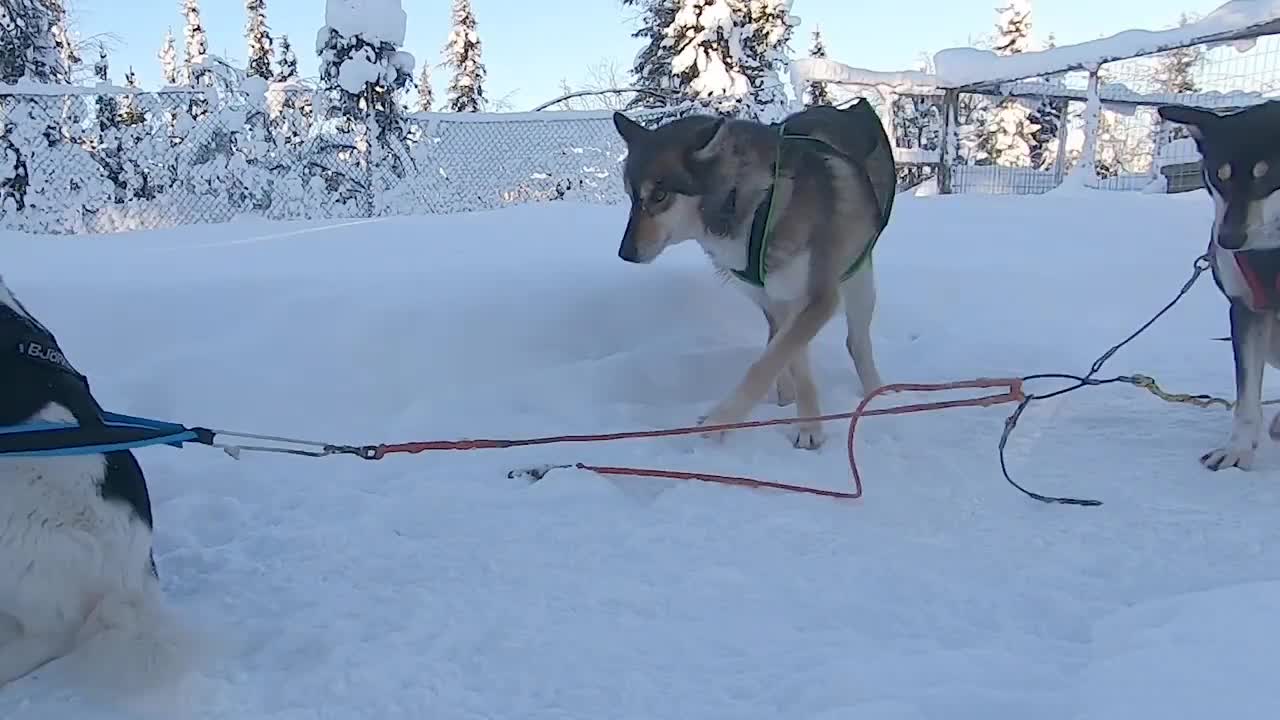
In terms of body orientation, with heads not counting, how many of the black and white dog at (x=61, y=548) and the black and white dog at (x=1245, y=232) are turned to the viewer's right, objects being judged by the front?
0

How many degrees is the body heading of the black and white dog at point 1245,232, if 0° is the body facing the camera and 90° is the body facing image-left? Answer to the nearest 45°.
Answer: approximately 45°

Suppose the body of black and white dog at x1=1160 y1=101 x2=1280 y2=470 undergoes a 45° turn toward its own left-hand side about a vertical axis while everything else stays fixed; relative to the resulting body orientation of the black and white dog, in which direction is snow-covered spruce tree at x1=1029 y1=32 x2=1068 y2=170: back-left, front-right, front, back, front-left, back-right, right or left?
back

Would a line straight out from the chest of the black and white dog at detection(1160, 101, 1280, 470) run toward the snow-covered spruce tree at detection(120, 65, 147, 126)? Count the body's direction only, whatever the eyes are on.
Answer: no

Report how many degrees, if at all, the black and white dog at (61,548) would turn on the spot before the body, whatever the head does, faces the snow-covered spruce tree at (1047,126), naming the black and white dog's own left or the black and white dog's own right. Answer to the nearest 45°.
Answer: approximately 135° to the black and white dog's own right

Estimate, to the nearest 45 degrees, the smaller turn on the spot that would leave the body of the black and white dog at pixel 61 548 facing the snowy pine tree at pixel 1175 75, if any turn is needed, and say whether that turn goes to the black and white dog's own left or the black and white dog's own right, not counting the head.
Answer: approximately 135° to the black and white dog's own right

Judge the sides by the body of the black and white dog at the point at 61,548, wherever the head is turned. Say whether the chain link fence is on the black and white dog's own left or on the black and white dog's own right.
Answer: on the black and white dog's own right

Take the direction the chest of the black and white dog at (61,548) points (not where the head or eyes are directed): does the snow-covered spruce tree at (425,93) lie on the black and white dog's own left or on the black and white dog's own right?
on the black and white dog's own right

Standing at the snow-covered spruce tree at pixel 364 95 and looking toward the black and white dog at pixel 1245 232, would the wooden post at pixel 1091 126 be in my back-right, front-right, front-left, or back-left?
front-left

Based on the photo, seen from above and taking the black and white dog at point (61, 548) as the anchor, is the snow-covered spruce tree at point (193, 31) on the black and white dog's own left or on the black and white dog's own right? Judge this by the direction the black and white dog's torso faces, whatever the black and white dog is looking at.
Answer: on the black and white dog's own right
